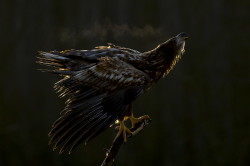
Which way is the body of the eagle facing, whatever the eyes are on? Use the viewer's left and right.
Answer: facing to the right of the viewer
